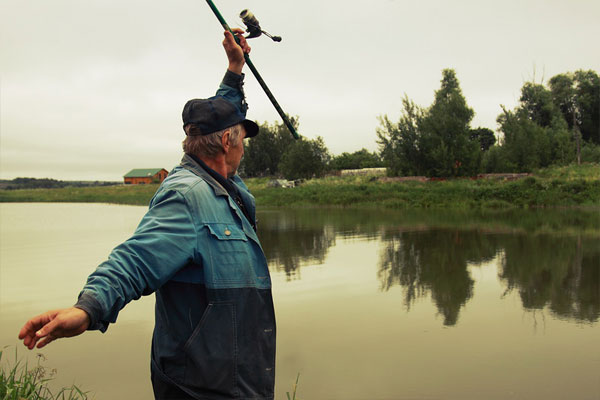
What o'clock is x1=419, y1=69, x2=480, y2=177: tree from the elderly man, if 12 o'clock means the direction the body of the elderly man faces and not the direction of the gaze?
The tree is roughly at 10 o'clock from the elderly man.

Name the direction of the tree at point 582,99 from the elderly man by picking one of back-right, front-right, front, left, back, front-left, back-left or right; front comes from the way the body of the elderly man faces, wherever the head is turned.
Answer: front-left

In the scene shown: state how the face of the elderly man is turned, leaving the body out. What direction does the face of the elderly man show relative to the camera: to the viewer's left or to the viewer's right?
to the viewer's right

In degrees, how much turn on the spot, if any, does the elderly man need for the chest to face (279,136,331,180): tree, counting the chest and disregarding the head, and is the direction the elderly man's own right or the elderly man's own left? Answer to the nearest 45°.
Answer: approximately 90° to the elderly man's own left

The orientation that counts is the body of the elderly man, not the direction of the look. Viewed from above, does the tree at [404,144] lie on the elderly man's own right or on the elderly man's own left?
on the elderly man's own left

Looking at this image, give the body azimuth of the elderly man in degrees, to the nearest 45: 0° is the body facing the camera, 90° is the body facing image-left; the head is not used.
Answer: approximately 270°

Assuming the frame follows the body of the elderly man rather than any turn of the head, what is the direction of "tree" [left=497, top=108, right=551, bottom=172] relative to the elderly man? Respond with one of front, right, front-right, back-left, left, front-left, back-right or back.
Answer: front-left
